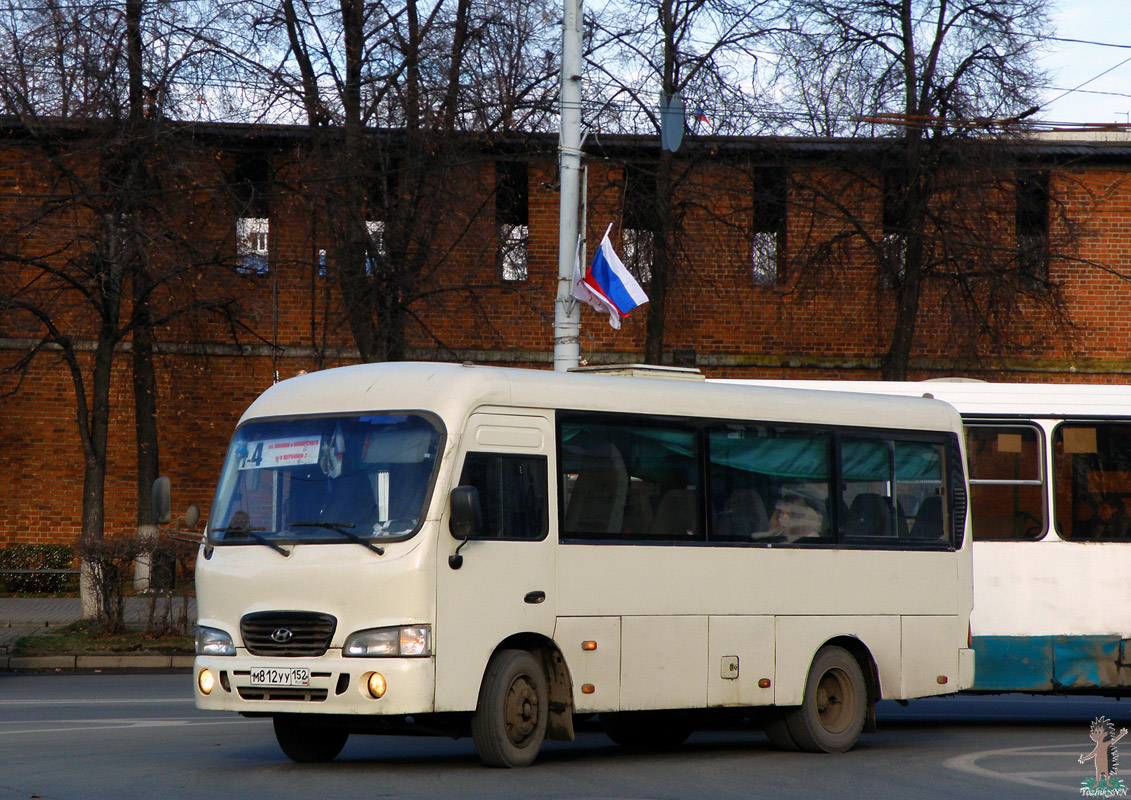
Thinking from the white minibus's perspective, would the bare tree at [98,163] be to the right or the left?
on its right

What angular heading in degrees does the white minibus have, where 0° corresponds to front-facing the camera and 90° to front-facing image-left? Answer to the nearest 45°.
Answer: approximately 45°

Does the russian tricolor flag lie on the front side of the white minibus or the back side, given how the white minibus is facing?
on the back side

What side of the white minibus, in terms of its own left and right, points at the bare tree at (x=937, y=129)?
back

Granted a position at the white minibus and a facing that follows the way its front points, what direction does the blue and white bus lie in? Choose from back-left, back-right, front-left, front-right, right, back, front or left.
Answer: back
